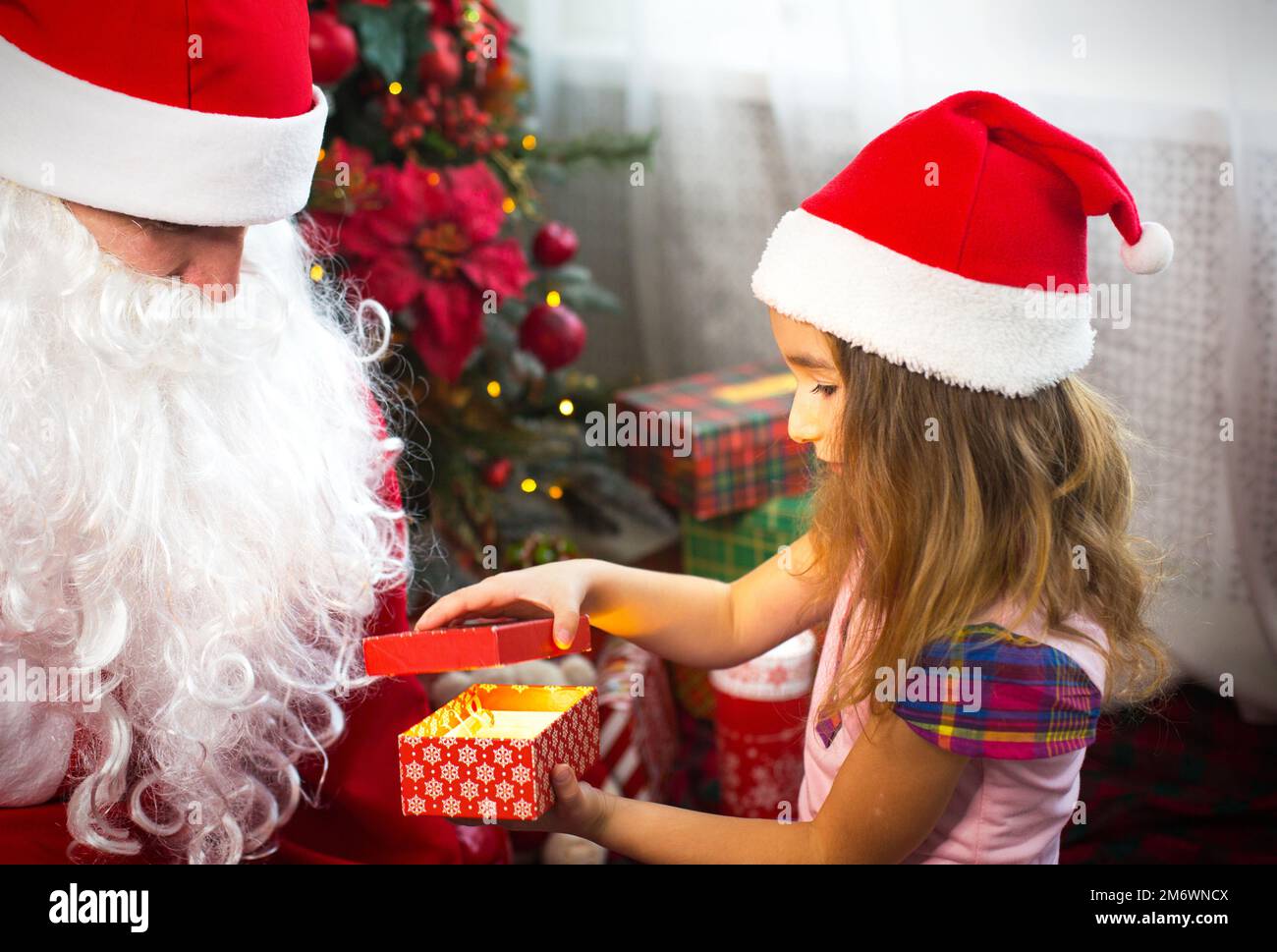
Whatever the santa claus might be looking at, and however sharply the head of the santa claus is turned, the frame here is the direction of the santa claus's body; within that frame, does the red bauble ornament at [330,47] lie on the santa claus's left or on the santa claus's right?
on the santa claus's left

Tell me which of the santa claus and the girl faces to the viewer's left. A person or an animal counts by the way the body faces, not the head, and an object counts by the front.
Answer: the girl

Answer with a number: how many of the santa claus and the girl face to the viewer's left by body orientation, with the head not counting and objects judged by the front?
1

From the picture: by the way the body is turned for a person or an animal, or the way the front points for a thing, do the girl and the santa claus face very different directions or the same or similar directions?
very different directions

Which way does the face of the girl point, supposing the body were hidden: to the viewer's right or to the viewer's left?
to the viewer's left

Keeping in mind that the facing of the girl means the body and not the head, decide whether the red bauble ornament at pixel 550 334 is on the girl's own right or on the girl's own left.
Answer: on the girl's own right

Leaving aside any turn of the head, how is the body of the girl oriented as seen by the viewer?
to the viewer's left
